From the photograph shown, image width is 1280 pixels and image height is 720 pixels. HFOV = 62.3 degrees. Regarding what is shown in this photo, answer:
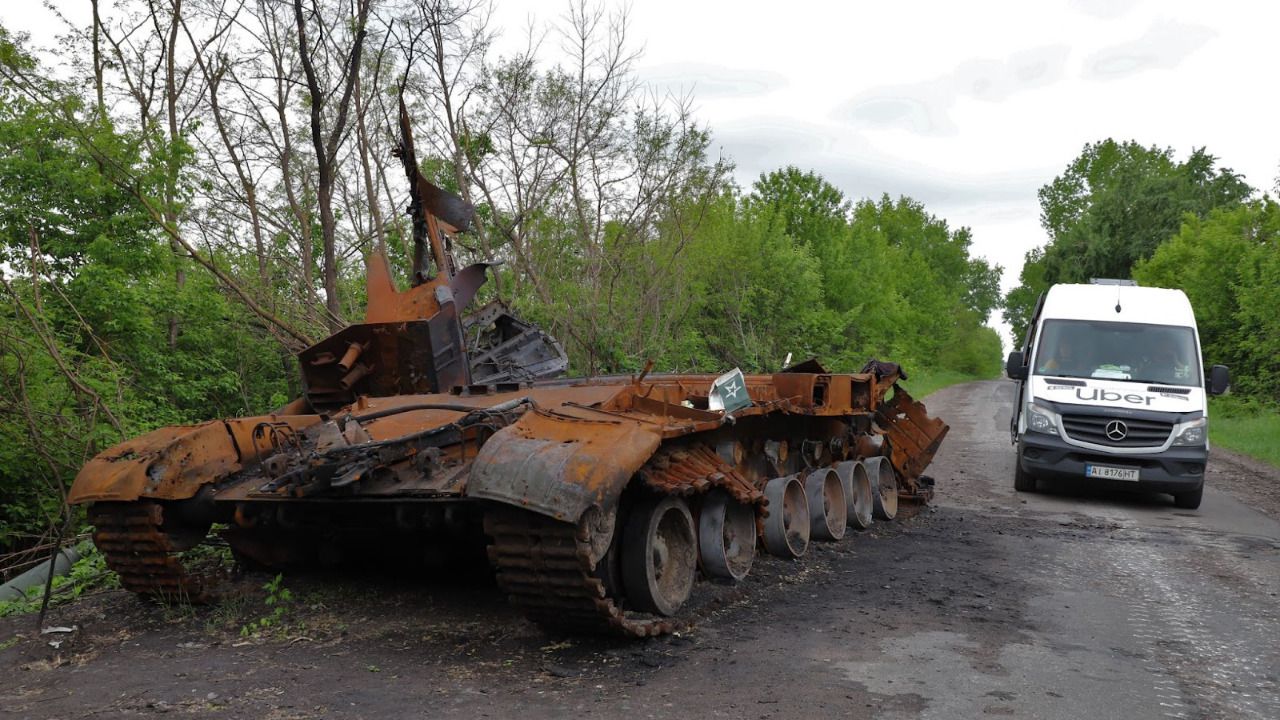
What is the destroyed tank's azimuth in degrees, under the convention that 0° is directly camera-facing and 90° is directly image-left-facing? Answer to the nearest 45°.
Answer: approximately 45°

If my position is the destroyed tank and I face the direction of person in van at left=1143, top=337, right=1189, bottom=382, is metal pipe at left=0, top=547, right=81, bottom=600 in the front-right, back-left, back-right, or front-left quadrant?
back-left

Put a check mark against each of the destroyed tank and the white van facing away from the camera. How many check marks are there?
0

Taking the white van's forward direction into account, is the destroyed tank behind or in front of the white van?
in front

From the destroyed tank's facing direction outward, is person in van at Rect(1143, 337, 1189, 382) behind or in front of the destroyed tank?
behind

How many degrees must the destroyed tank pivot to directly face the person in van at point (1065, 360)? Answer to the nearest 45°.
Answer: approximately 180°

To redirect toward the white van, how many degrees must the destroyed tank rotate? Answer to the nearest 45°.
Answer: approximately 180°

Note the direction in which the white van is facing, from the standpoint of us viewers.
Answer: facing the viewer

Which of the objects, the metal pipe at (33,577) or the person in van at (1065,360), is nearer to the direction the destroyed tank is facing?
the metal pipe

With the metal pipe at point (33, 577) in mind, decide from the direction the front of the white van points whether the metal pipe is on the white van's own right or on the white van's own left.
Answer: on the white van's own right

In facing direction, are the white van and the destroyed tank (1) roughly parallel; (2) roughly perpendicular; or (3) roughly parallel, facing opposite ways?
roughly parallel
